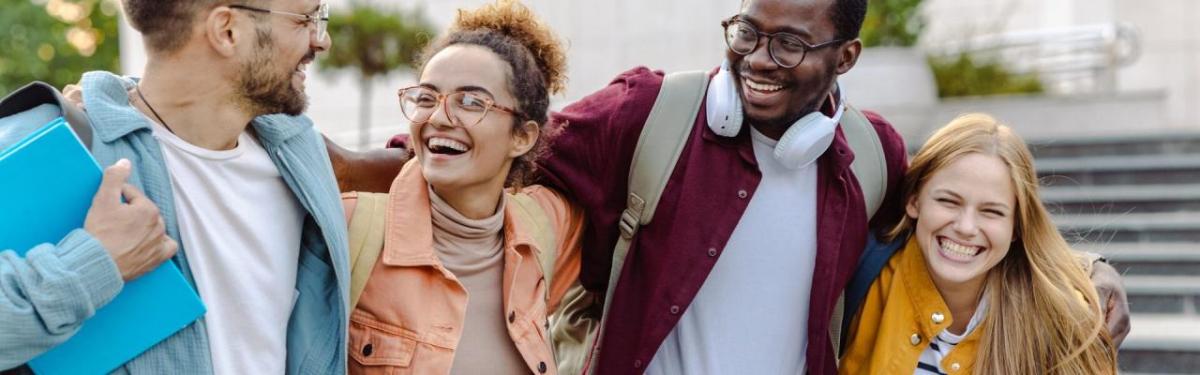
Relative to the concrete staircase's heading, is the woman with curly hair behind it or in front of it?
in front

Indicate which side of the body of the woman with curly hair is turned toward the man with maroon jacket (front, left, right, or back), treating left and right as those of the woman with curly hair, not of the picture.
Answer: left

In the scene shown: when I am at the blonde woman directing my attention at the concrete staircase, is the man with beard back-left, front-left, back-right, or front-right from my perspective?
back-left

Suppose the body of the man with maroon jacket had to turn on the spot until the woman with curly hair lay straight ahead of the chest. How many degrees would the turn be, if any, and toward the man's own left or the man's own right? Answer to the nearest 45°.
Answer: approximately 45° to the man's own right

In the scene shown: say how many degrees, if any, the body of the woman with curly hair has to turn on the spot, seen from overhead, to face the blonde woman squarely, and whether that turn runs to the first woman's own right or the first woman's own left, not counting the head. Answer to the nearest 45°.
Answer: approximately 90° to the first woman's own left

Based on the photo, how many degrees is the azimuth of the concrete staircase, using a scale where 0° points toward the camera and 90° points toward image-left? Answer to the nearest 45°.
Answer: approximately 0°

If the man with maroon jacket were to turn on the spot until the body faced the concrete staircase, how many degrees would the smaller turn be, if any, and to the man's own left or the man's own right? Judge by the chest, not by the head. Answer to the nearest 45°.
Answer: approximately 135° to the man's own left

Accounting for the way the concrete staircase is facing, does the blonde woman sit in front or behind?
in front

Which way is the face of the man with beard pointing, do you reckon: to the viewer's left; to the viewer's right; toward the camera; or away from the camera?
to the viewer's right

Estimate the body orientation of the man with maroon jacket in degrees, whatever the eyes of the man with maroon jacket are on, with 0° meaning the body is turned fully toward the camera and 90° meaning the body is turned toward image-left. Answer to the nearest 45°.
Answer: approximately 0°
